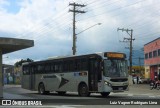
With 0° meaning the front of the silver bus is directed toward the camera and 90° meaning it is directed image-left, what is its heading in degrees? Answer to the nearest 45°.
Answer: approximately 315°
